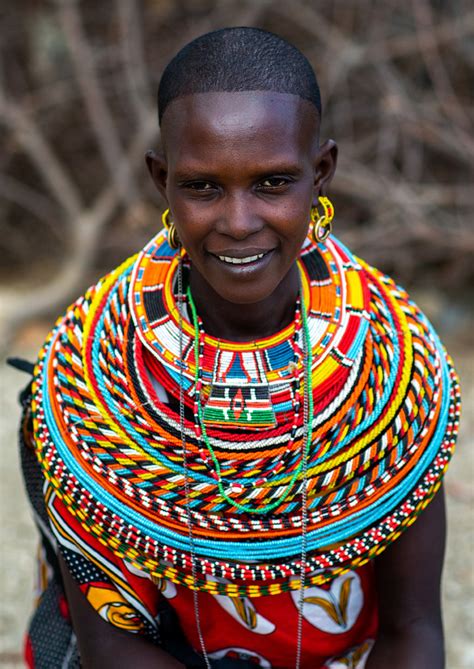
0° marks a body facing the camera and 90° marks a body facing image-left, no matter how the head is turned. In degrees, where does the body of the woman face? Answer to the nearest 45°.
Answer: approximately 0°

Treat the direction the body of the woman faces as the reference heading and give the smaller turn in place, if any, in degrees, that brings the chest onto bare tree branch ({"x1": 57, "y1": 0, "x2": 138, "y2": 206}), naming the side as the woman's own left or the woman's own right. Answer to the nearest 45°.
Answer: approximately 180°
